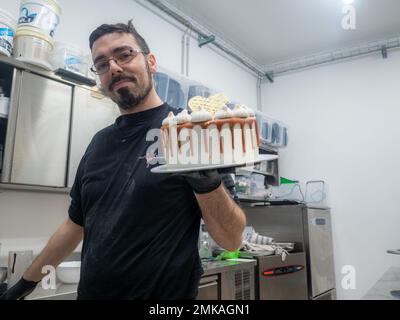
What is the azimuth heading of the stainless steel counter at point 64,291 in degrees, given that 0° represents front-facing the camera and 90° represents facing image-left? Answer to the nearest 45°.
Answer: approximately 315°

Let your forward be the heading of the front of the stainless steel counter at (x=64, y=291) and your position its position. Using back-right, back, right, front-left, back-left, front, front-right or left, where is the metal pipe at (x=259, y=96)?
left

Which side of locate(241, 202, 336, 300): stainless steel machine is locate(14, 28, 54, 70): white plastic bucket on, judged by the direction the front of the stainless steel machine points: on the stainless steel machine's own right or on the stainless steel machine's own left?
on the stainless steel machine's own right

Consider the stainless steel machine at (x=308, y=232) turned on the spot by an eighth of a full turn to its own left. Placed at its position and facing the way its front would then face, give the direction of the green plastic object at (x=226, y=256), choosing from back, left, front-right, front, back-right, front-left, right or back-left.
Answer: back-right

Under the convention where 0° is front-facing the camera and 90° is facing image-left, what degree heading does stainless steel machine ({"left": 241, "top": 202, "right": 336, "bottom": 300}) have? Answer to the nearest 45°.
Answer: approximately 315°

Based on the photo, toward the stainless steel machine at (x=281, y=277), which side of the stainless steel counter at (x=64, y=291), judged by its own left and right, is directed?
left
